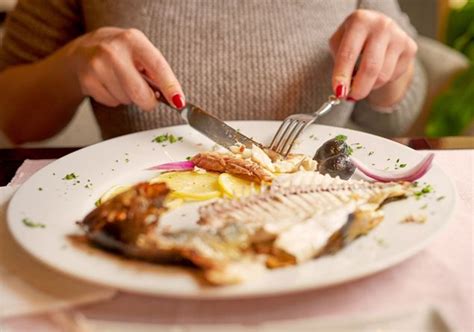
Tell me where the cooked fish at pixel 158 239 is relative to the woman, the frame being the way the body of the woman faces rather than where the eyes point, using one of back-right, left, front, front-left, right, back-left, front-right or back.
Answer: front

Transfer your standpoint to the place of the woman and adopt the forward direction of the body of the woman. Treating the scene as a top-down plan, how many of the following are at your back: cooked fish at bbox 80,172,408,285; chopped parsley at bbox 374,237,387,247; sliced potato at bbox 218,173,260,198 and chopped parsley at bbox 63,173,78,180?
0

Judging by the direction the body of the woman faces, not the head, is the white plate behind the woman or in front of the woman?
in front

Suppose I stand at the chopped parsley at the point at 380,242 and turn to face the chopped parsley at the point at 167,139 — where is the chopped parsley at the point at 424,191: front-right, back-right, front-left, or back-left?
front-right

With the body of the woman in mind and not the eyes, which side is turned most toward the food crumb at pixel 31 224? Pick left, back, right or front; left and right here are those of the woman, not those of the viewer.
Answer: front

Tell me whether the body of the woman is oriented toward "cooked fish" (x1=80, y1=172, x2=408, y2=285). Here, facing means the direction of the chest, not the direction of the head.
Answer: yes

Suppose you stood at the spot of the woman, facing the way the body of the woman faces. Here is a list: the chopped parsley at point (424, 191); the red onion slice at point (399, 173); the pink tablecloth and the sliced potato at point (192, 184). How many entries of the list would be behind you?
0

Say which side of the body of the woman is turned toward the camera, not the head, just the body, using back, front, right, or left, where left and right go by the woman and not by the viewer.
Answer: front

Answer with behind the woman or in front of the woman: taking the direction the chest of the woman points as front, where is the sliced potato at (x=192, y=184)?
in front

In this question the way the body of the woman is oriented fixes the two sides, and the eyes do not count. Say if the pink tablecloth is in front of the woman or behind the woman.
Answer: in front

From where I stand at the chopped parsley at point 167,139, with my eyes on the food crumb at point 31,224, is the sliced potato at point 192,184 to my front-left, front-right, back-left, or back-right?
front-left

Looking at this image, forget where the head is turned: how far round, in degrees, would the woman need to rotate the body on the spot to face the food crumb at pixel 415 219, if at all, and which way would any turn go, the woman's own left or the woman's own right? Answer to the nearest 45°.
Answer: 0° — they already face it
